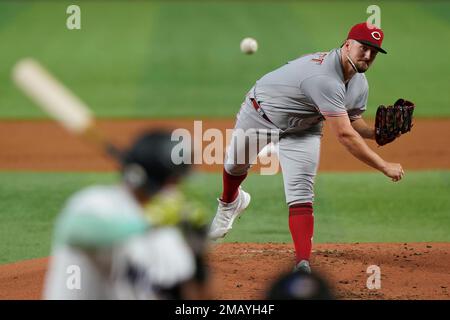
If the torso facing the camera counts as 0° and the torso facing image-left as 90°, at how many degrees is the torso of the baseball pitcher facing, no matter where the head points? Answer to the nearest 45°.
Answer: approximately 315°
